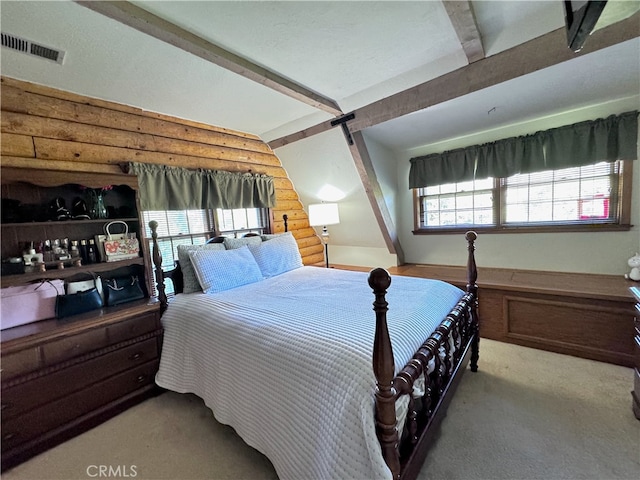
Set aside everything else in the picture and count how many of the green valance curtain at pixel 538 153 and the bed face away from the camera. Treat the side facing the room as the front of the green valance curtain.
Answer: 0

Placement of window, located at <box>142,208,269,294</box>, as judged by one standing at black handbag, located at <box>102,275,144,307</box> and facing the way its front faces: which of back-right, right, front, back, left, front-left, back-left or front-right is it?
left

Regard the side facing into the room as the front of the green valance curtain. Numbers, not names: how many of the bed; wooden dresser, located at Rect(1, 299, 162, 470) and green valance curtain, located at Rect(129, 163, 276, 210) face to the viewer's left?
0

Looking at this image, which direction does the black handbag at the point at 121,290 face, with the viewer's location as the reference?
facing the viewer and to the right of the viewer

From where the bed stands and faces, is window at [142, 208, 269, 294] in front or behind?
behind

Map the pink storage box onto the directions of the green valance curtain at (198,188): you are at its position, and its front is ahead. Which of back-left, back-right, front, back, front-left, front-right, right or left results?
right

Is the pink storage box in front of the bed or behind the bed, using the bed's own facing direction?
behind

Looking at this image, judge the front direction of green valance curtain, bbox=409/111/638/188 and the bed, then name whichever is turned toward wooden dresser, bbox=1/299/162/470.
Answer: the green valance curtain

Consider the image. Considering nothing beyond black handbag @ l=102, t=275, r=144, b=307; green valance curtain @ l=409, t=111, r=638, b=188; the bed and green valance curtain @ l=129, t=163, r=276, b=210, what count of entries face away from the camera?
0

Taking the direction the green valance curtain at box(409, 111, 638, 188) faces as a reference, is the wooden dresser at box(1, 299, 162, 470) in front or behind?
in front
